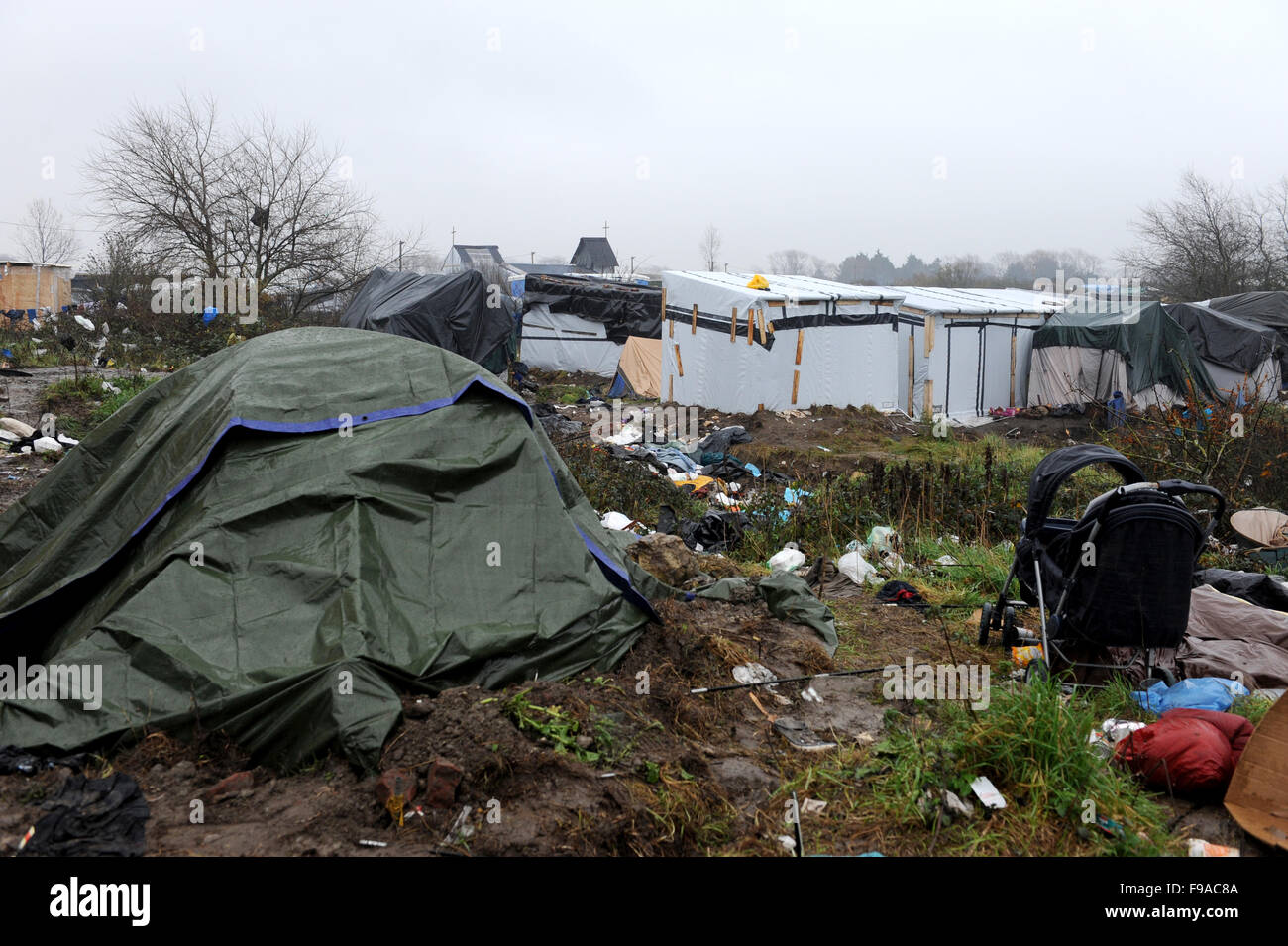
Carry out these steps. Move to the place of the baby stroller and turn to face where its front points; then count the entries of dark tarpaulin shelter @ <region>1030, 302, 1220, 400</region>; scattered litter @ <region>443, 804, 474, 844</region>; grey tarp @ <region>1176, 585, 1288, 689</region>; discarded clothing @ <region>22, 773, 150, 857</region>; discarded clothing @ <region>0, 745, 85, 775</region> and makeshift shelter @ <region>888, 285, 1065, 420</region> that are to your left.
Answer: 3

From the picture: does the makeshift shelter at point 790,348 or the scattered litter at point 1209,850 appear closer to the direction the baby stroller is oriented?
the makeshift shelter

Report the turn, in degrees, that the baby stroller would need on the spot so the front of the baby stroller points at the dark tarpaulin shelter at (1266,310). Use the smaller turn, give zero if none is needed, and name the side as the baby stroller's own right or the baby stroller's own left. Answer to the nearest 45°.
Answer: approximately 45° to the baby stroller's own right

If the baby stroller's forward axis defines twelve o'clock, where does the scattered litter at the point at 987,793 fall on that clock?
The scattered litter is roughly at 8 o'clock from the baby stroller.

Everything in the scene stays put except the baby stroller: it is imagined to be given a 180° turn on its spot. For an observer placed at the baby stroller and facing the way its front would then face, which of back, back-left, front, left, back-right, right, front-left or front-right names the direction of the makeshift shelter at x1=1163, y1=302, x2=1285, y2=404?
back-left

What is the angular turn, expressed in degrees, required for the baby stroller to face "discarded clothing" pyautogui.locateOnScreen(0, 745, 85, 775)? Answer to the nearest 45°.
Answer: approximately 90° to its left

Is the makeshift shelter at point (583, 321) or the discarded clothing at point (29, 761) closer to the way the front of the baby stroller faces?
the makeshift shelter

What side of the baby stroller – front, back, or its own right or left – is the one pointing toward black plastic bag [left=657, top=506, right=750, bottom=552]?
front

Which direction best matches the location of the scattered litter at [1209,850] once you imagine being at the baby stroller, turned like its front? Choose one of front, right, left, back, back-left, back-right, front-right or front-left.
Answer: back-left

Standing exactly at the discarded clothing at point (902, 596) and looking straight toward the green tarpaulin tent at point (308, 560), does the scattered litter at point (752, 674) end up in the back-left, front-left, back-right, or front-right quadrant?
front-left

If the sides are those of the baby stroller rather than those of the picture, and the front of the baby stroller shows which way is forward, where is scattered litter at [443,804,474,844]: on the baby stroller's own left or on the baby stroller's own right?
on the baby stroller's own left

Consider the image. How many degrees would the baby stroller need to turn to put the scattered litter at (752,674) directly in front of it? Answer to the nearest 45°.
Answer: approximately 45° to its left

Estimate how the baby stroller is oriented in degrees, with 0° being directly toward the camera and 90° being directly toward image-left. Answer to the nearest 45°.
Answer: approximately 135°

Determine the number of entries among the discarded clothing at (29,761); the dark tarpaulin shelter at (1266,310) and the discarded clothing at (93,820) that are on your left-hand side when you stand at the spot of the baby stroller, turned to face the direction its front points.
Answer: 2
